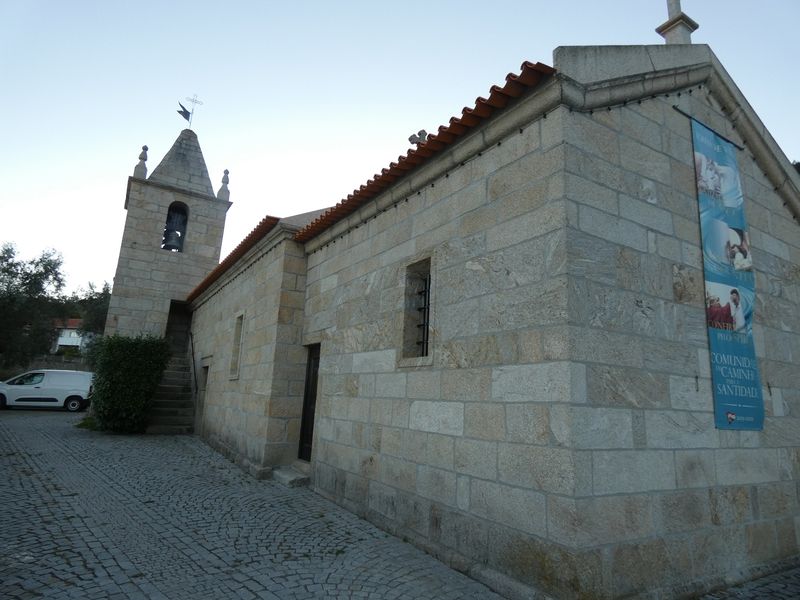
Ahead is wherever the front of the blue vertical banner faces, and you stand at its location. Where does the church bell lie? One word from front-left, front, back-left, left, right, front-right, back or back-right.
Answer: back-right

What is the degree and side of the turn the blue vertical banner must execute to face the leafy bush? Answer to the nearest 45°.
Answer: approximately 135° to its right

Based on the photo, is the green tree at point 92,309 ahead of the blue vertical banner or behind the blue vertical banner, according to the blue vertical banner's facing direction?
behind

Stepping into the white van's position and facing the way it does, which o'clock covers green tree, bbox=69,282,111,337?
The green tree is roughly at 3 o'clock from the white van.

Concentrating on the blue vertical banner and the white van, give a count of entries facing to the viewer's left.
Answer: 1

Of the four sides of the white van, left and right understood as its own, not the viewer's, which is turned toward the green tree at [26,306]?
right

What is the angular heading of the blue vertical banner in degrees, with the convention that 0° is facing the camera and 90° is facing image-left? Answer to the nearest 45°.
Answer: approximately 315°

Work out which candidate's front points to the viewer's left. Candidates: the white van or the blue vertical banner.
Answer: the white van

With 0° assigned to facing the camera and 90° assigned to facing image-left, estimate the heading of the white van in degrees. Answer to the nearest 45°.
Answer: approximately 90°
